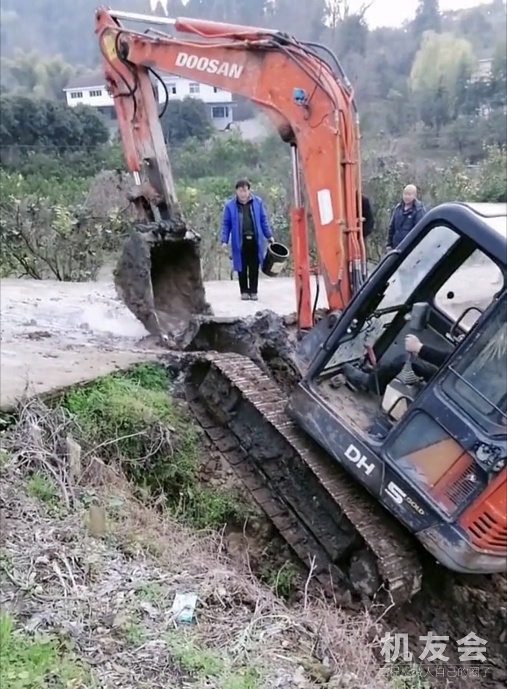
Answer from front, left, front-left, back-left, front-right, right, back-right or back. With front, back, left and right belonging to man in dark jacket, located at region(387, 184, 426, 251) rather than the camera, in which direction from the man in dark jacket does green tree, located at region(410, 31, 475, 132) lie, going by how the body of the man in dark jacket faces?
back

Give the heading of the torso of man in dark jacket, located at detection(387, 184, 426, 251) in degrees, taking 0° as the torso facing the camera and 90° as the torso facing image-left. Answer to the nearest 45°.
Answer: approximately 0°

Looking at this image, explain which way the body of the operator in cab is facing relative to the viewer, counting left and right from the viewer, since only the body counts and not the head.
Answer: facing to the left of the viewer

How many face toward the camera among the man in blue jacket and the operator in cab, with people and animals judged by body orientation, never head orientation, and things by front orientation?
1

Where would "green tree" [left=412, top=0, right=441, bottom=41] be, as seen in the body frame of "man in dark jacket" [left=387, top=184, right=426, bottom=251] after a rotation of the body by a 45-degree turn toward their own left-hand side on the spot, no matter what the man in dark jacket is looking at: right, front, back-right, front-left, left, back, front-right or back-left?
back-left

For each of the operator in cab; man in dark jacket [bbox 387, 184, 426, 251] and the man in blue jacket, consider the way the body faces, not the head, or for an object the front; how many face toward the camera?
2

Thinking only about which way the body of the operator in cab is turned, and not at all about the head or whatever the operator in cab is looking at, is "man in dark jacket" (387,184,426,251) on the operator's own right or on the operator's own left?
on the operator's own right
